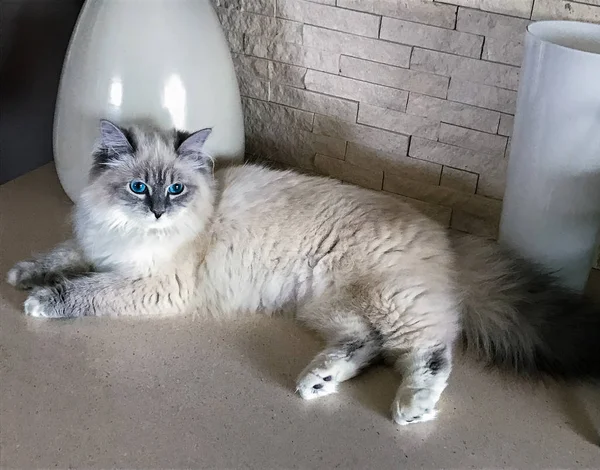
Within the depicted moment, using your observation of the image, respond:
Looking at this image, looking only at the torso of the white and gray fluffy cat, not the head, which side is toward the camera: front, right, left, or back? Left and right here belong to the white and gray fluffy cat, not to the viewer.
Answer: left
